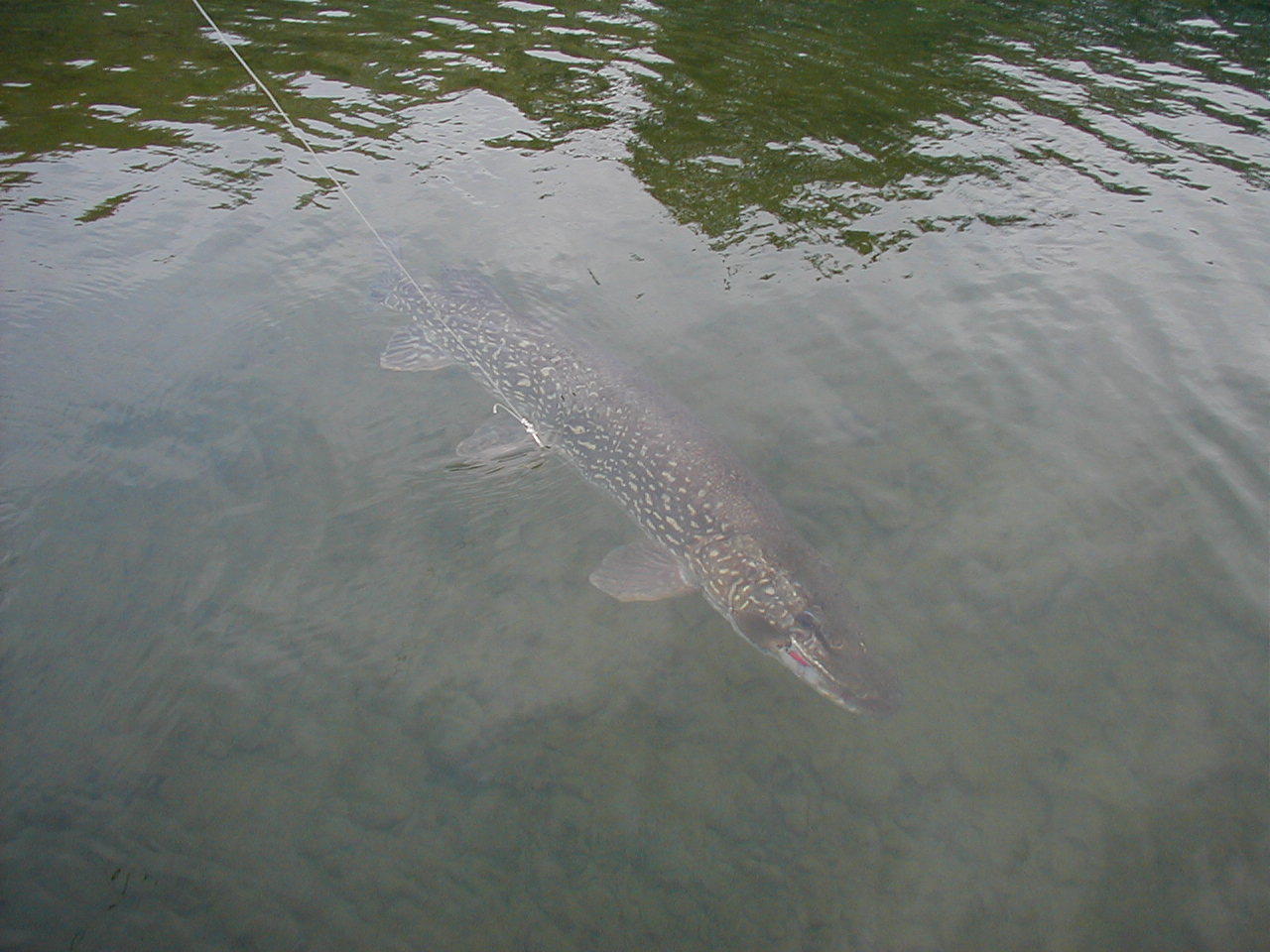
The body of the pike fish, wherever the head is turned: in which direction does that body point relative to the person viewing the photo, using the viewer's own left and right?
facing the viewer and to the right of the viewer
